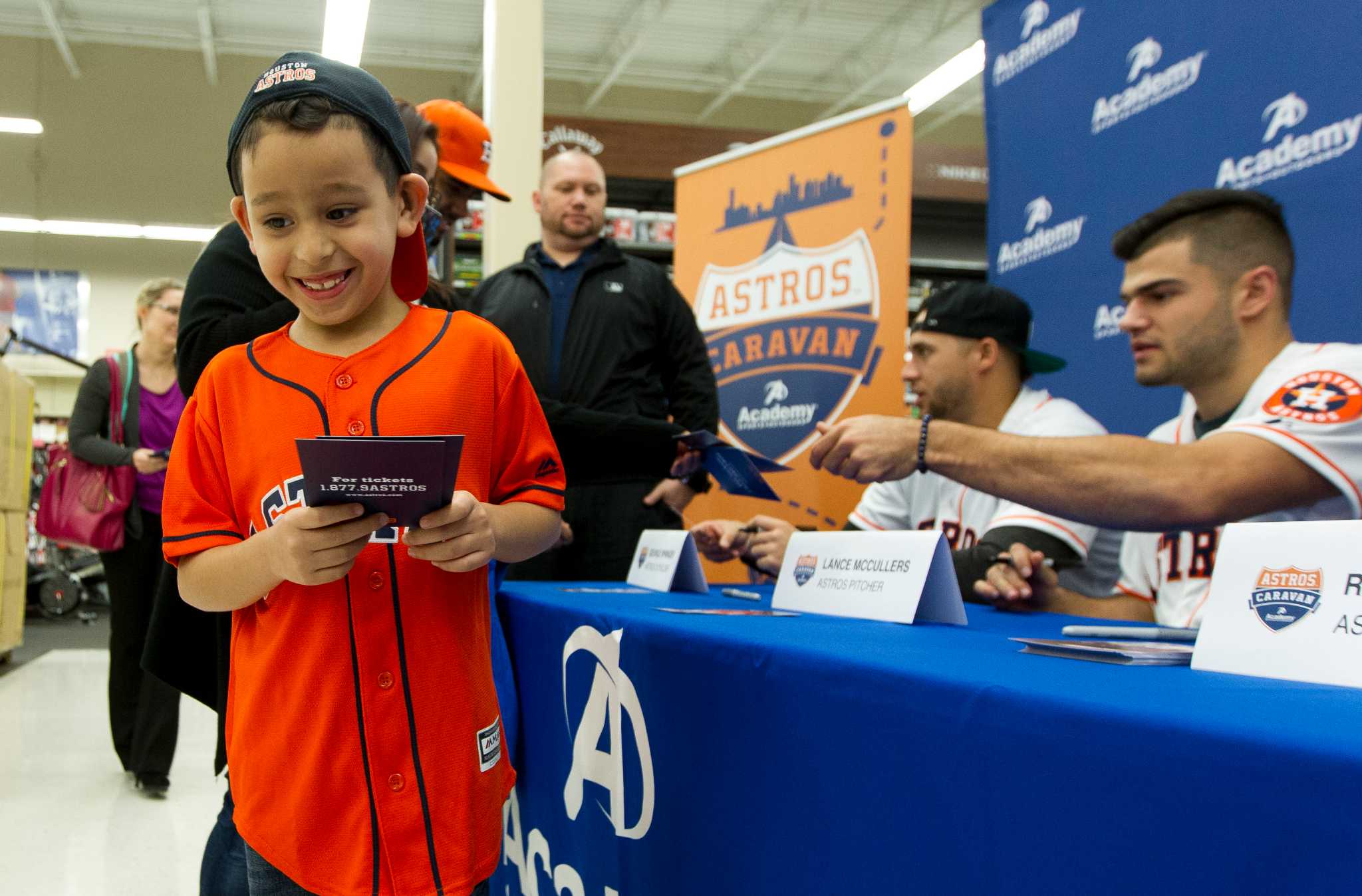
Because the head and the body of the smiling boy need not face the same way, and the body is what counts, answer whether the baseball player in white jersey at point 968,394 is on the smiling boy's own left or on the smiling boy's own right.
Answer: on the smiling boy's own left

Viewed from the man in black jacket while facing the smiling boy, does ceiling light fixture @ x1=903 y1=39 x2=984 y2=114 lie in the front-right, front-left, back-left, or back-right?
back-left

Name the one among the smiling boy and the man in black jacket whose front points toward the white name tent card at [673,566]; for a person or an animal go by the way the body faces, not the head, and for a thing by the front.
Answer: the man in black jacket

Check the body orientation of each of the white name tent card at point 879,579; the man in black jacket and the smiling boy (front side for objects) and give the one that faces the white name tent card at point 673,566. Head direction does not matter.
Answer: the man in black jacket

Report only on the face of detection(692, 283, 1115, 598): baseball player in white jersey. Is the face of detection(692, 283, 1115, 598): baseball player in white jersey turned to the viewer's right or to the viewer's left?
to the viewer's left

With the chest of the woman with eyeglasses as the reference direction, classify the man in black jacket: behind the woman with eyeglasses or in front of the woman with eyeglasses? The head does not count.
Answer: in front

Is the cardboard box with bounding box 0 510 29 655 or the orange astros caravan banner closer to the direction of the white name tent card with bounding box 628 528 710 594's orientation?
the cardboard box

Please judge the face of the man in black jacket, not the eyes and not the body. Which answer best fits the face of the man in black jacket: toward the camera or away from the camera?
toward the camera

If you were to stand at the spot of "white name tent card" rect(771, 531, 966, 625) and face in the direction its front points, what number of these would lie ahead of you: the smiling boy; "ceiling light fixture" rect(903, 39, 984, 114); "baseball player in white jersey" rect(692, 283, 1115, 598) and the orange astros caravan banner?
1

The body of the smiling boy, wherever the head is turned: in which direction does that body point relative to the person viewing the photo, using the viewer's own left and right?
facing the viewer

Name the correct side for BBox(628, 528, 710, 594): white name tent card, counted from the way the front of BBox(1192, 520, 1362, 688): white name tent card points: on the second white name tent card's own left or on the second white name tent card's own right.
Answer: on the second white name tent card's own right

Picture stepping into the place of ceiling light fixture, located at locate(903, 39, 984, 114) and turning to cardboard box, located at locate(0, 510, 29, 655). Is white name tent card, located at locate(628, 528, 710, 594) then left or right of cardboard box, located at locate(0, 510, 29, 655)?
left
